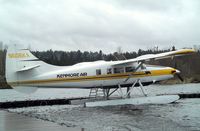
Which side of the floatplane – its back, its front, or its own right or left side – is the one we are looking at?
right

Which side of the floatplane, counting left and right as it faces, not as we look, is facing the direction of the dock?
back
